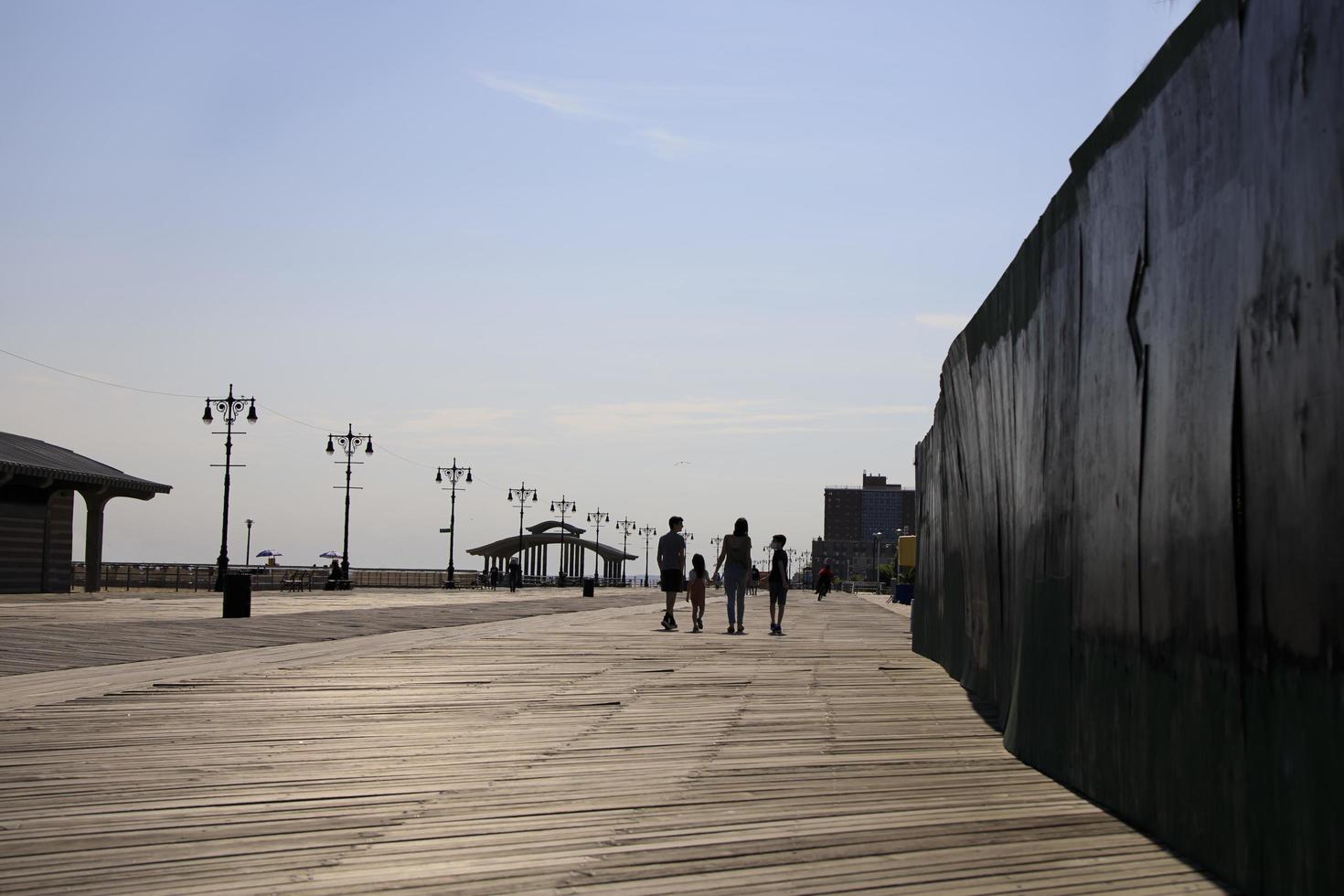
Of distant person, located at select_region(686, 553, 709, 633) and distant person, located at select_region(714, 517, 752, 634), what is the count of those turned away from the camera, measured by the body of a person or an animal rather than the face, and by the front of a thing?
2

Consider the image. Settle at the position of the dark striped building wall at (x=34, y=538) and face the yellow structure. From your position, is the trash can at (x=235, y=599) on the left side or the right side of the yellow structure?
right

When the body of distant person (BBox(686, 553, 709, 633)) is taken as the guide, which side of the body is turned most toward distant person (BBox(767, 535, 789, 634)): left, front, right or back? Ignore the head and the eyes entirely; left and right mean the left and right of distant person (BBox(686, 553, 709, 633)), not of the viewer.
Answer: right

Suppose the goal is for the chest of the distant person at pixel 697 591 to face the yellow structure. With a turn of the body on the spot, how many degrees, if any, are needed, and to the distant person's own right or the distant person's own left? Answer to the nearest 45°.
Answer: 0° — they already face it

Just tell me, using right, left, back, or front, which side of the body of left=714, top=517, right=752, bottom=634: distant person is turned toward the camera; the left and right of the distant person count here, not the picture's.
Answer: back

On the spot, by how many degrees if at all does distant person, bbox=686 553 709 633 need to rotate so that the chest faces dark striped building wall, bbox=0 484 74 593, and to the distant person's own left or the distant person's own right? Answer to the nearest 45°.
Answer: approximately 45° to the distant person's own left

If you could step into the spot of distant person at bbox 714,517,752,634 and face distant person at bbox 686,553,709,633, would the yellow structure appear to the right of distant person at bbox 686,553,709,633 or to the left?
right

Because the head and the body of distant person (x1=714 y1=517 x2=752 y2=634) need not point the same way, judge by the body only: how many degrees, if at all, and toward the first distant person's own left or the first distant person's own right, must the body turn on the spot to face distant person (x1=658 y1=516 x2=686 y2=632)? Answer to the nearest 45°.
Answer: approximately 45° to the first distant person's own left

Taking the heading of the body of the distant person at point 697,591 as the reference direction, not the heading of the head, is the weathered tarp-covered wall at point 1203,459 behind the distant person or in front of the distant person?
behind

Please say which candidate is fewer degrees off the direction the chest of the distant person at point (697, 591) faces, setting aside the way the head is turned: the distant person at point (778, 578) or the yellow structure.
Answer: the yellow structure

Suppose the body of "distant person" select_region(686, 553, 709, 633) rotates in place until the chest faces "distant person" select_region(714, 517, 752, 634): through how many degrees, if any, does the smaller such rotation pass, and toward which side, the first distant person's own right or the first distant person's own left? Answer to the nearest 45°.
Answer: approximately 135° to the first distant person's own right

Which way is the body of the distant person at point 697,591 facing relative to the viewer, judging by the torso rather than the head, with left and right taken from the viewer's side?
facing away from the viewer
